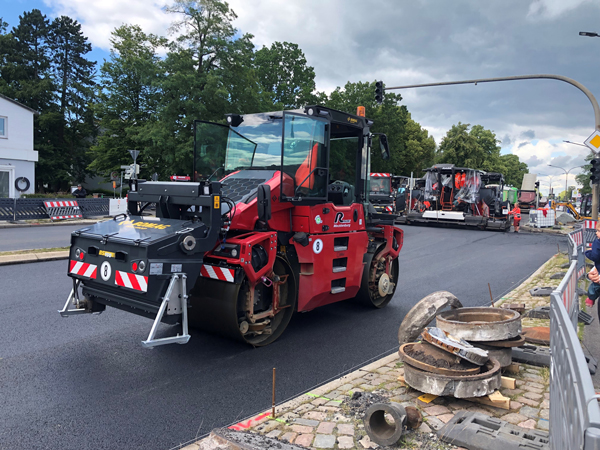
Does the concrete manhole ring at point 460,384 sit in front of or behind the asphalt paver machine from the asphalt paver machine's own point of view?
behind

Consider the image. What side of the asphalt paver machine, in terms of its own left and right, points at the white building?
left

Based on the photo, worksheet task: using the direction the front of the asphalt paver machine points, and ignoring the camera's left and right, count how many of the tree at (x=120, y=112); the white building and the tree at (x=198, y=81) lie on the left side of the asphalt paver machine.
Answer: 3

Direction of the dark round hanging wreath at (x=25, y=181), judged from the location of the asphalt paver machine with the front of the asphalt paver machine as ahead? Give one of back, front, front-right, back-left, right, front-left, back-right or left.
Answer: left

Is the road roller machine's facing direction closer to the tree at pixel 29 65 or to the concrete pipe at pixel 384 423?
the tree

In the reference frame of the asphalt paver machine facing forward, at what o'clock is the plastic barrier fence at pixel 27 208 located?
The plastic barrier fence is roughly at 8 o'clock from the asphalt paver machine.

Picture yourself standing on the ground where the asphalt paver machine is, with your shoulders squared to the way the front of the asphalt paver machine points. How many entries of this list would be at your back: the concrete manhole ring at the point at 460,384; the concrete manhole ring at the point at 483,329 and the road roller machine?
3

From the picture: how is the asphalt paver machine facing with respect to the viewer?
away from the camera

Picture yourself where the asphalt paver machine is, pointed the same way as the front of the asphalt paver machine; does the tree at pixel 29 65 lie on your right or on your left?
on your left

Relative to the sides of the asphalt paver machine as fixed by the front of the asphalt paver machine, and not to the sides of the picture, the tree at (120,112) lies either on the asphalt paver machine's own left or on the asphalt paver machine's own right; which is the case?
on the asphalt paver machine's own left

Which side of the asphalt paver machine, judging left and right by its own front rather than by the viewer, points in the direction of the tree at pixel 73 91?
left
